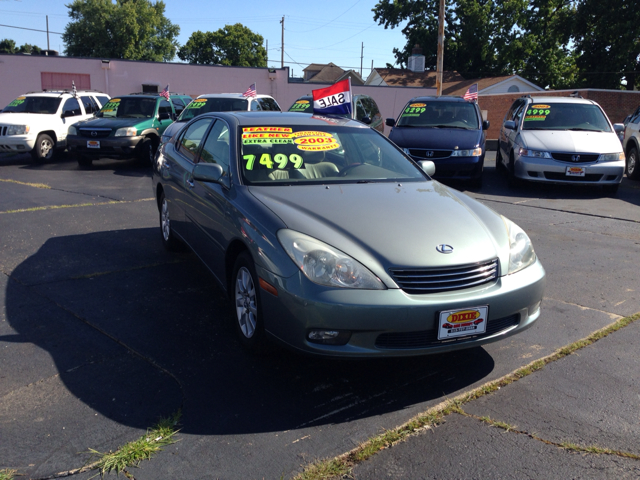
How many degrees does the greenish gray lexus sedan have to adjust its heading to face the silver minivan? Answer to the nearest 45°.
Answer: approximately 90° to its left

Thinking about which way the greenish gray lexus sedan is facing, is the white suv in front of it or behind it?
behind

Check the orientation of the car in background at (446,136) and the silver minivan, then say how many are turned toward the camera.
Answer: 2

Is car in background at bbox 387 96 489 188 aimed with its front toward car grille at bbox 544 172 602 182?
no

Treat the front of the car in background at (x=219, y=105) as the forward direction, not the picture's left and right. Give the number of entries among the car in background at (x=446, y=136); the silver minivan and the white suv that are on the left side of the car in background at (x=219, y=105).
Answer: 2

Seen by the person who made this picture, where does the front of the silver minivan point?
facing the viewer

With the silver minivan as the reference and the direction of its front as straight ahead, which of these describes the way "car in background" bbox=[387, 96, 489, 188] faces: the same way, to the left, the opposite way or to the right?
the same way

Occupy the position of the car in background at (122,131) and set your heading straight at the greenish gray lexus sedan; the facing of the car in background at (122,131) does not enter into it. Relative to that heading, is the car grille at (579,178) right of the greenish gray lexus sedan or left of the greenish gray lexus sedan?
left

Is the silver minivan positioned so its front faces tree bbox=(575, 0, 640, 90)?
no

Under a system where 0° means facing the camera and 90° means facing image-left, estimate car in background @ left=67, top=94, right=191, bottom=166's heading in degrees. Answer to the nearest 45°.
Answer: approximately 45°

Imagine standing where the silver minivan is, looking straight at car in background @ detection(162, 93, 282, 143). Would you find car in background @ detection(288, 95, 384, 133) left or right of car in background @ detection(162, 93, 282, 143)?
right

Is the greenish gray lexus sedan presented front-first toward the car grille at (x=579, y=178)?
no

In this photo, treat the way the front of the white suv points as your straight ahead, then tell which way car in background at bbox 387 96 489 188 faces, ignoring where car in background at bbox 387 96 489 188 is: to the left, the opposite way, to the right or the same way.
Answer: the same way

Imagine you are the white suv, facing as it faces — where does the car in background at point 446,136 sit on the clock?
The car in background is roughly at 9 o'clock from the white suv.

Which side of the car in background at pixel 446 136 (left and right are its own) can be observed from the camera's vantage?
front

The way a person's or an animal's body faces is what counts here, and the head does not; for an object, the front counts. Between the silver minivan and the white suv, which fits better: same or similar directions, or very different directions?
same or similar directions

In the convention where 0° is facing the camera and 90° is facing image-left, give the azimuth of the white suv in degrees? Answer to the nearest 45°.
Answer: approximately 45°

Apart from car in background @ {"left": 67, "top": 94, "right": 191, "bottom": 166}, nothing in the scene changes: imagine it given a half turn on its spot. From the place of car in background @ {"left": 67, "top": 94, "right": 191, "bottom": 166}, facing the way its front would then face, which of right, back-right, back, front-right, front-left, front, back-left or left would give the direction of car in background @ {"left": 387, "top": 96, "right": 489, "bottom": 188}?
right

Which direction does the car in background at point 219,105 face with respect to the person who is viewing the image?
facing the viewer and to the left of the viewer

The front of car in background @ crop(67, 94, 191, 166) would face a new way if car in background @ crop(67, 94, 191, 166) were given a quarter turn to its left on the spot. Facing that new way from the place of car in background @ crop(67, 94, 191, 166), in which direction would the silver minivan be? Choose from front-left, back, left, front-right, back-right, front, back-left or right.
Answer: front
